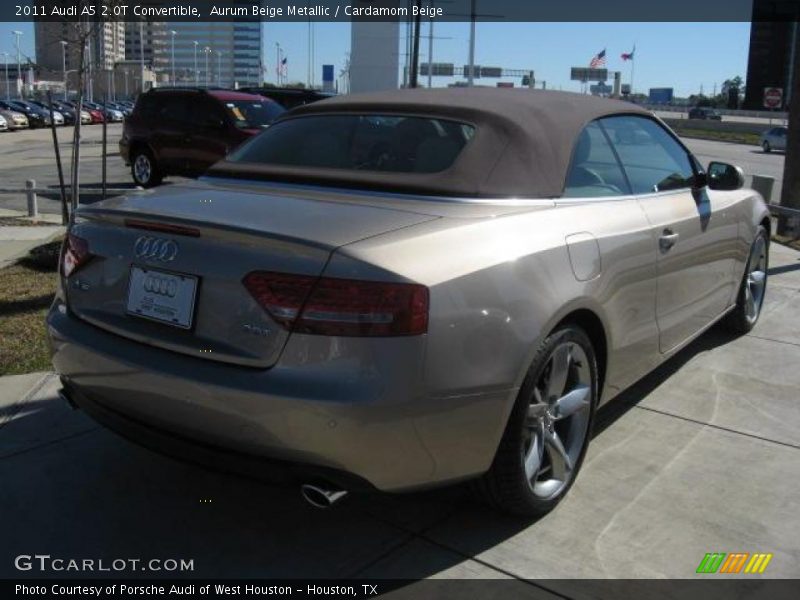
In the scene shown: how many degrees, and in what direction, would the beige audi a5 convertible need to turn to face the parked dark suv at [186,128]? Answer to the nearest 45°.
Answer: approximately 45° to its left

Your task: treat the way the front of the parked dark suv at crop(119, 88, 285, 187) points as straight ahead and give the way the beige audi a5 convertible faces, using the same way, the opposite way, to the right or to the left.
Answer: to the left

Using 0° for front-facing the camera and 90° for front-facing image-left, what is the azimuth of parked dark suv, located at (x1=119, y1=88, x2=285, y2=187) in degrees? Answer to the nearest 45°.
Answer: approximately 315°

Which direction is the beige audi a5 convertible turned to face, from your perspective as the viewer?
facing away from the viewer and to the right of the viewer

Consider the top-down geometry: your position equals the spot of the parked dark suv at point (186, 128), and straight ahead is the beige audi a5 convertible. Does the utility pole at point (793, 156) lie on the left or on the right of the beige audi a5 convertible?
left
